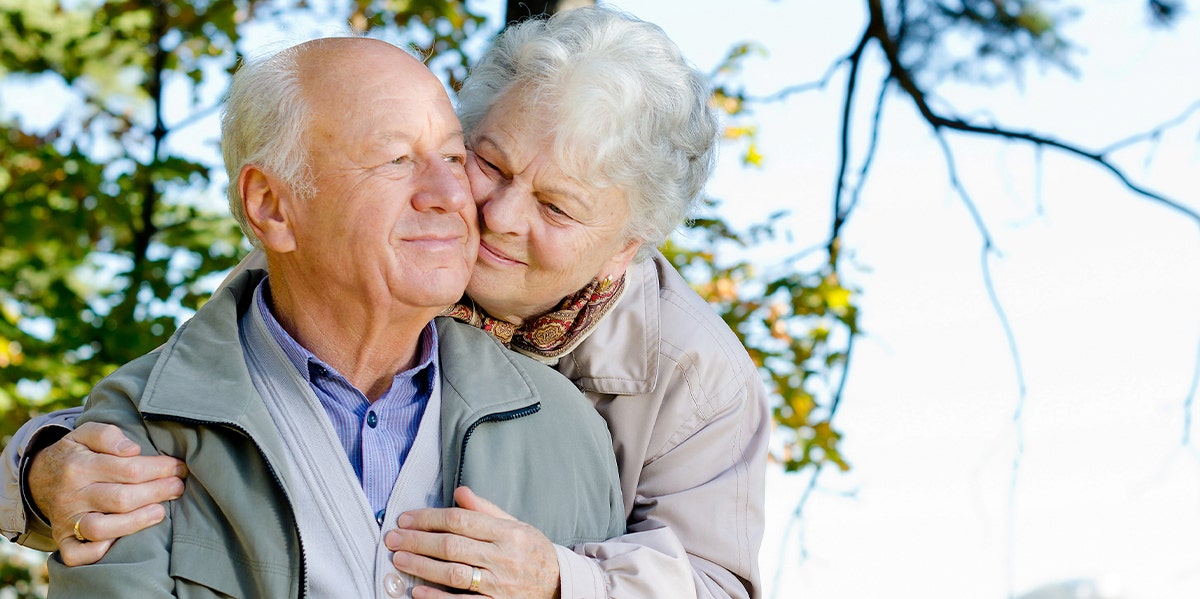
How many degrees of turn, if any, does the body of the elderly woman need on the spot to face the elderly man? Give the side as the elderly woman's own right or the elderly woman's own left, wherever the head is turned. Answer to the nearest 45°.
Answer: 0° — they already face them

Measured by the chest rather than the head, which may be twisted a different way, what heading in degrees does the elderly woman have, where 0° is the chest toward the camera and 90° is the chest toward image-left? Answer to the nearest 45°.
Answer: approximately 45°

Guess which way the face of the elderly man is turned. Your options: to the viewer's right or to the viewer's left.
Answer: to the viewer's right

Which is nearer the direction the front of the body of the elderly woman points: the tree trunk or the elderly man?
the elderly man

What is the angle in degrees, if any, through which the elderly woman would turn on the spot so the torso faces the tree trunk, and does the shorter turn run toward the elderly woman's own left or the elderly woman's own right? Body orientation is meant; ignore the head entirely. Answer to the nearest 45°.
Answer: approximately 135° to the elderly woman's own right

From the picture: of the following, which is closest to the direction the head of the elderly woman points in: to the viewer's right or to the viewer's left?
to the viewer's left
